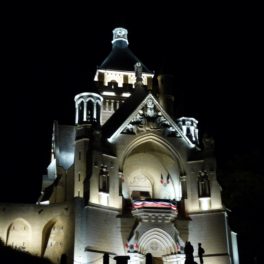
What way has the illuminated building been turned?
toward the camera
